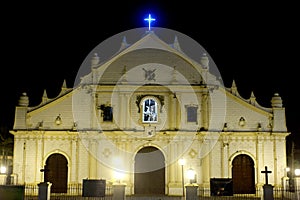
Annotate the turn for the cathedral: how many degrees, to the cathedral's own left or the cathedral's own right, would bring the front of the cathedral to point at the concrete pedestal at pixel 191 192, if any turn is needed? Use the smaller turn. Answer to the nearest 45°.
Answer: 0° — it already faces it

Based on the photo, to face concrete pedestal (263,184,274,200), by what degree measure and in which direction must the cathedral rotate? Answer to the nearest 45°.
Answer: approximately 45° to its left

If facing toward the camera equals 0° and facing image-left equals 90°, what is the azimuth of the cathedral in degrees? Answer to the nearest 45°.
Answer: approximately 0°
